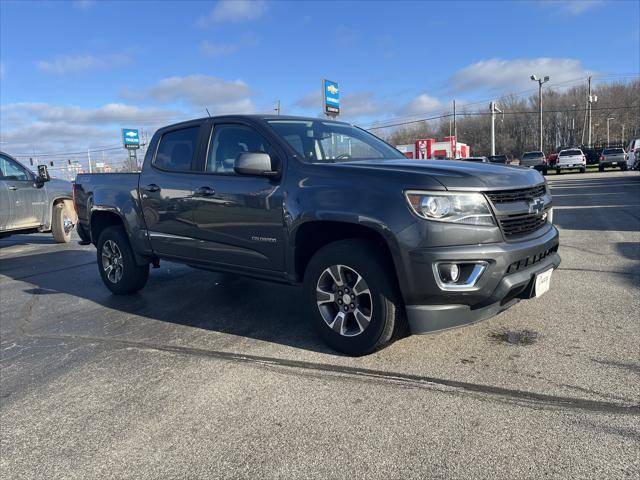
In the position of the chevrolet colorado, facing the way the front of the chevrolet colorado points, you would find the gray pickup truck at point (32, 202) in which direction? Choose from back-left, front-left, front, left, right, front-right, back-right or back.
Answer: back

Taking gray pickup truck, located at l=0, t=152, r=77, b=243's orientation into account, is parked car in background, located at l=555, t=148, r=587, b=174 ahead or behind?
ahead

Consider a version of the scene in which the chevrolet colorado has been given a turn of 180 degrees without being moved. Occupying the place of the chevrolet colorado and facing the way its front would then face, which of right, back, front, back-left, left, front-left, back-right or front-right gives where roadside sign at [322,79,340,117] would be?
front-right

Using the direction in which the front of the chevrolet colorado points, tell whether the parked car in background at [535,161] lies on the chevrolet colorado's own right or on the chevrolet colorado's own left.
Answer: on the chevrolet colorado's own left

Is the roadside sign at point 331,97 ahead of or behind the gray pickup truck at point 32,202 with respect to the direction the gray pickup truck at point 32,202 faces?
ahead

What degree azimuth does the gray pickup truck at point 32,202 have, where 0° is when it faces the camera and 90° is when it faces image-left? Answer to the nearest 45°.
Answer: approximately 225°

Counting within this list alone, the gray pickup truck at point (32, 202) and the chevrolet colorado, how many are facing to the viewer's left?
0

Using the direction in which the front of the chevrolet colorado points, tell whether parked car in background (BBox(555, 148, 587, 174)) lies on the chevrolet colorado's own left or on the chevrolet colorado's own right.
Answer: on the chevrolet colorado's own left

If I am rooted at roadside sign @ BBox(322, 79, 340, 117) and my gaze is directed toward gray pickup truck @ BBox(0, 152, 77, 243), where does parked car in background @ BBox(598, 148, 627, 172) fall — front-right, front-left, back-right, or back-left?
front-left
